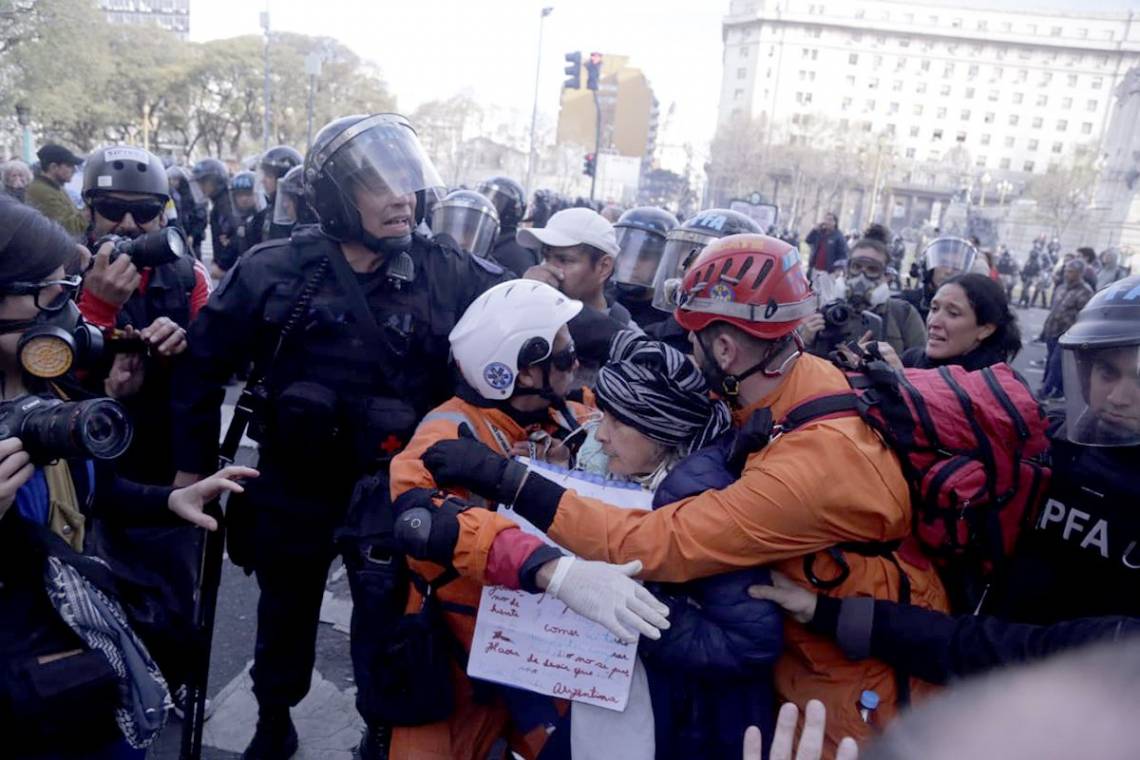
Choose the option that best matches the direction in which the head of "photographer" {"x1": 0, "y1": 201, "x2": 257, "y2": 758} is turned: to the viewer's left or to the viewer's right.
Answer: to the viewer's right

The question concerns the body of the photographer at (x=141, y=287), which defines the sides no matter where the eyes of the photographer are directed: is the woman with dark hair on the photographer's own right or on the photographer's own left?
on the photographer's own left

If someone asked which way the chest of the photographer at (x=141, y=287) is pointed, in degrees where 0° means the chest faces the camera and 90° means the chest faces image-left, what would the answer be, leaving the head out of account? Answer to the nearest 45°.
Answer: approximately 0°

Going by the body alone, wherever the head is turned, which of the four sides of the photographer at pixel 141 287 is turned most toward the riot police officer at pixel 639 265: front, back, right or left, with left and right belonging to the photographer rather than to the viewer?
left

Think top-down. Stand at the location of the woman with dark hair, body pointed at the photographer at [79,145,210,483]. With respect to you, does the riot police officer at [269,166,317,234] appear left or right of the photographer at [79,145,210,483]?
right

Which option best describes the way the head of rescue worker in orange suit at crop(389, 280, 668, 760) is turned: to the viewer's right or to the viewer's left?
to the viewer's right

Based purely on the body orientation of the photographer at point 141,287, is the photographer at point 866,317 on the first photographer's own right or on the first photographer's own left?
on the first photographer's own left
